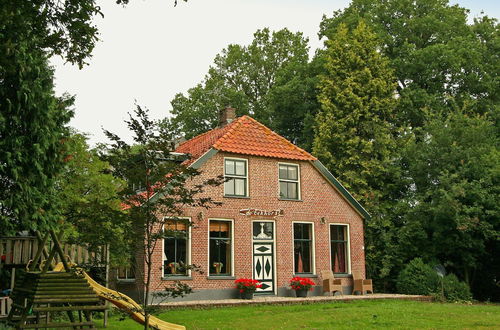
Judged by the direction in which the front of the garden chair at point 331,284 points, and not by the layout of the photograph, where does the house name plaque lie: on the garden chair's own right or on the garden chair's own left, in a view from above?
on the garden chair's own right

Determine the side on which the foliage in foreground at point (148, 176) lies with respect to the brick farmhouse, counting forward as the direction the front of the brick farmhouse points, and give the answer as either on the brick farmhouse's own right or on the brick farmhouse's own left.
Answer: on the brick farmhouse's own right

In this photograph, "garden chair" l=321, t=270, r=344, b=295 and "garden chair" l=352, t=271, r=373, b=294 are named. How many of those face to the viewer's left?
0

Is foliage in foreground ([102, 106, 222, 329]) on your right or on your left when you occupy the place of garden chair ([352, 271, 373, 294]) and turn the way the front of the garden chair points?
on your right

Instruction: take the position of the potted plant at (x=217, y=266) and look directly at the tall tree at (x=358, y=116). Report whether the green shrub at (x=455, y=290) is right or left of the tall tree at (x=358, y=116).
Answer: right

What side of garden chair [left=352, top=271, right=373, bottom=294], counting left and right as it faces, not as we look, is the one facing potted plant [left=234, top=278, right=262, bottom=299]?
right

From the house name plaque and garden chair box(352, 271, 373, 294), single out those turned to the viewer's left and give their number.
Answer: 0

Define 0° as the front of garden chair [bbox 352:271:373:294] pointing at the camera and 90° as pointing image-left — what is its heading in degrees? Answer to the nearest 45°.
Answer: approximately 315°

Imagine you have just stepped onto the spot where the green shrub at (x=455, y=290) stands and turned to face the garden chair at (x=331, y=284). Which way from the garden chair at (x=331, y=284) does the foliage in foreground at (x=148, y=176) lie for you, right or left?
left

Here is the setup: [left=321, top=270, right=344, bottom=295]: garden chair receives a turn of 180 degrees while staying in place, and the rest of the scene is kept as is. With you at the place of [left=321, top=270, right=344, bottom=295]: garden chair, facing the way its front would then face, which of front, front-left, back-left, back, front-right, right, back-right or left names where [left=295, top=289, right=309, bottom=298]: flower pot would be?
left

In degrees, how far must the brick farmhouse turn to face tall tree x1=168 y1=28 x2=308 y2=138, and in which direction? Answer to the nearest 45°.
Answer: approximately 135° to its left

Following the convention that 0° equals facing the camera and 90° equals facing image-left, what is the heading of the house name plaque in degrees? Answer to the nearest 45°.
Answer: approximately 0°

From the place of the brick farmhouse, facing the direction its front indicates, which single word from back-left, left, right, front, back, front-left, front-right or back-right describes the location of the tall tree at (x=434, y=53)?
left

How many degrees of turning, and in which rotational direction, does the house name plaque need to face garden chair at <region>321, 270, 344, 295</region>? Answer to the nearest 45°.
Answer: approximately 90° to its left

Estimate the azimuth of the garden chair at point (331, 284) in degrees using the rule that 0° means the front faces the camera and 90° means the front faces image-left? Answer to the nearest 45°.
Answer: approximately 315°

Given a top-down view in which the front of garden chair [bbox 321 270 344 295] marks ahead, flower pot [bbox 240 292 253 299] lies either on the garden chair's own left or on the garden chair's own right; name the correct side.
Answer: on the garden chair's own right

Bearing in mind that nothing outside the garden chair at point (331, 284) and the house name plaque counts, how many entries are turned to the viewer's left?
0

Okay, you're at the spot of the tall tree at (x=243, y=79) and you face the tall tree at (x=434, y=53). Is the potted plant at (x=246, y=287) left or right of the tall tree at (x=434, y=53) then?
right
